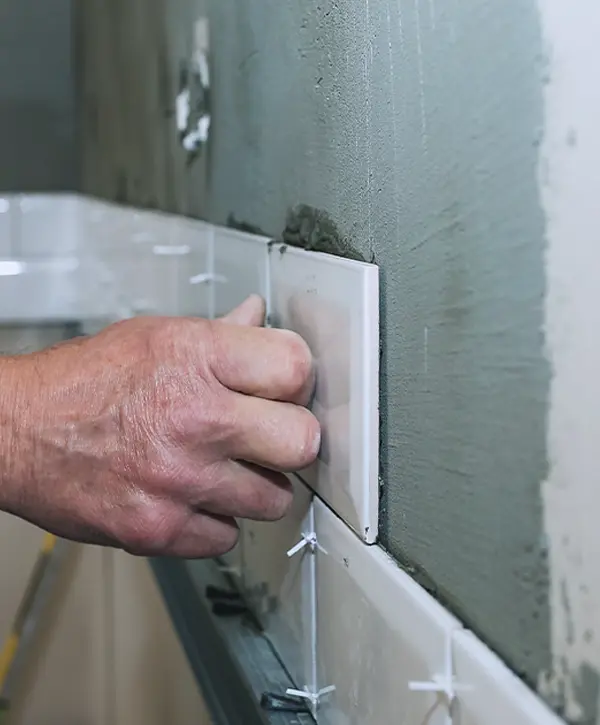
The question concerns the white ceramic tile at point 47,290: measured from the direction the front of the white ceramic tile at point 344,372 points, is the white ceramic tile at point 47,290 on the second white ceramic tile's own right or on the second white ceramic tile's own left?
on the second white ceramic tile's own right

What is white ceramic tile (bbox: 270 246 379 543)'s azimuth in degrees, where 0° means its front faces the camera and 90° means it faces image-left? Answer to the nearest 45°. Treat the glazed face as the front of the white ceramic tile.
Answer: approximately 45°

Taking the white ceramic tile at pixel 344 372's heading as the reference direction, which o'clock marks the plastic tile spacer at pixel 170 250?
The plastic tile spacer is roughly at 4 o'clock from the white ceramic tile.
